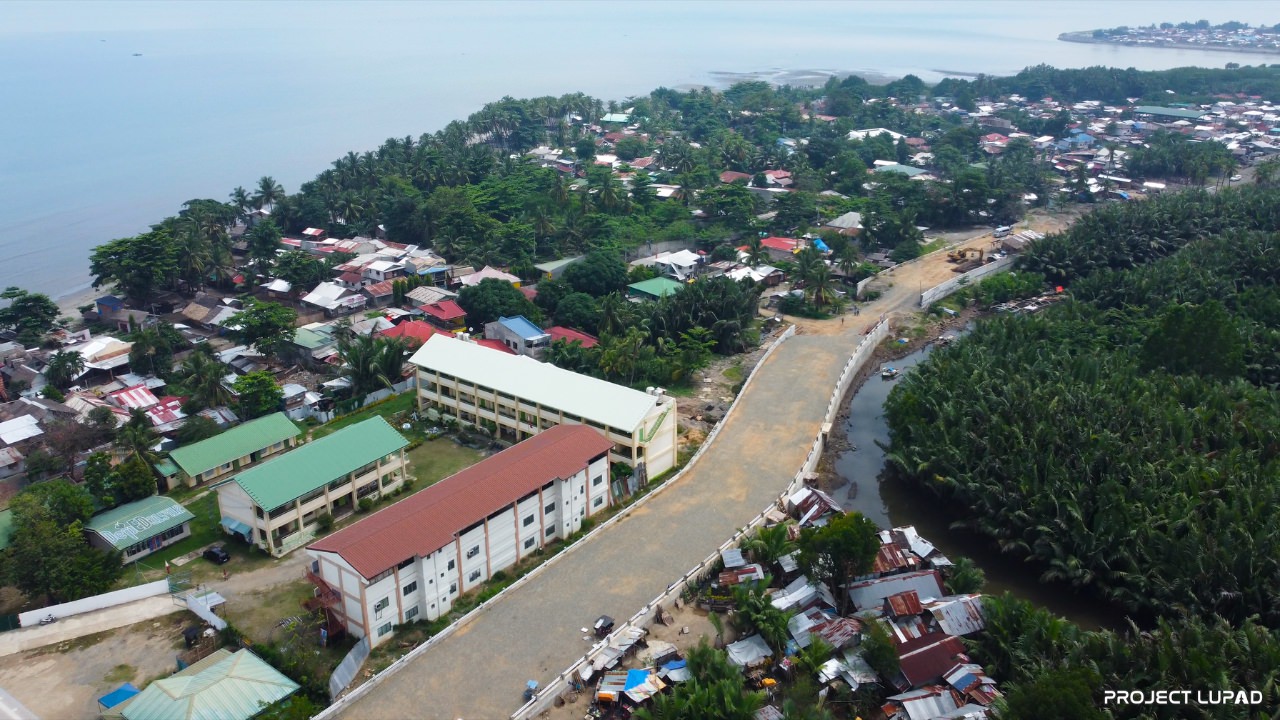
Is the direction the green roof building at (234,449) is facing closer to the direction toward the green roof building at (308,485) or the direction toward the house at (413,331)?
the green roof building

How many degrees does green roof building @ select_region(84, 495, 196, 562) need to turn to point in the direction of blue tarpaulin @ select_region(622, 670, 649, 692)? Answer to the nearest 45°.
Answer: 0° — it already faces it

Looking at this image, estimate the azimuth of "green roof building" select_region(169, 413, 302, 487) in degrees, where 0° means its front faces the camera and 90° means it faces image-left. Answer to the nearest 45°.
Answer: approximately 315°

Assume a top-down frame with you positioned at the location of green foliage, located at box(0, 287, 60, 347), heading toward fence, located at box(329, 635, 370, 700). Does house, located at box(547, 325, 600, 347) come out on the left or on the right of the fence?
left

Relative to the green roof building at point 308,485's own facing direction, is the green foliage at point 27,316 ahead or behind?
behind

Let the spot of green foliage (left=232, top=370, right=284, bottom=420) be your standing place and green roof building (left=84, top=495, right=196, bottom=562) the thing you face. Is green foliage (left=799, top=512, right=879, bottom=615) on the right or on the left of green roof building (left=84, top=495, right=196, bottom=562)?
left

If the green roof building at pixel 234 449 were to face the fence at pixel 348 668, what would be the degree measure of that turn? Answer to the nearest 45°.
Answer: approximately 45° to its right

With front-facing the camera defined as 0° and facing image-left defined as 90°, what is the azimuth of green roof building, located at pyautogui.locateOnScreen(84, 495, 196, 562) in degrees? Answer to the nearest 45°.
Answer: approximately 315°

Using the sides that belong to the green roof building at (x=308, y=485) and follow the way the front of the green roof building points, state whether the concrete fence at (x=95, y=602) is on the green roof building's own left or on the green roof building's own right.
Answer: on the green roof building's own right
